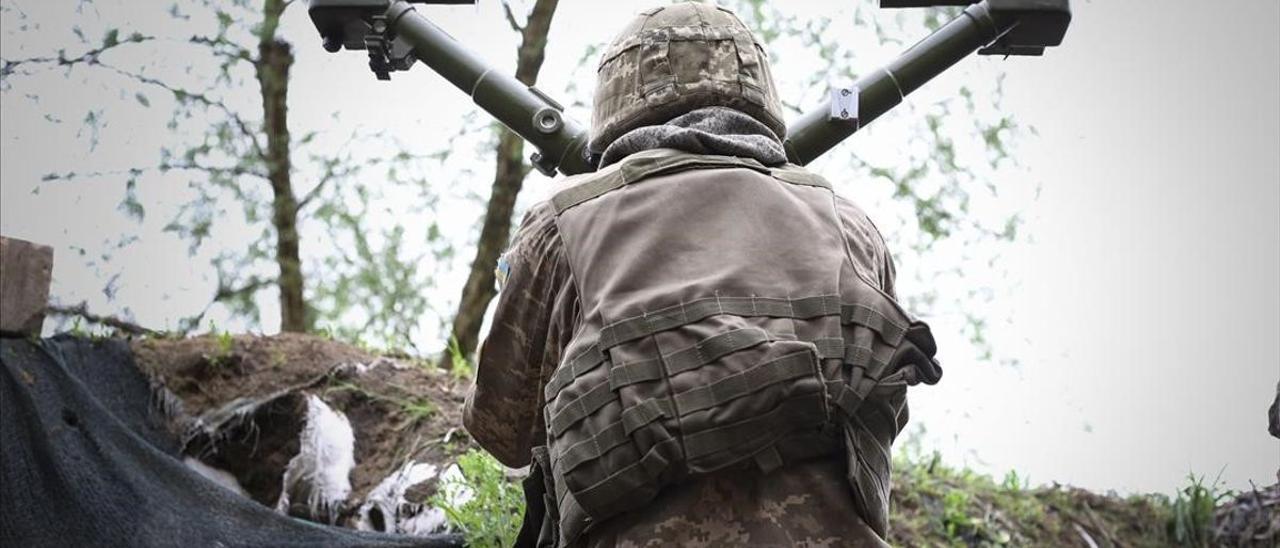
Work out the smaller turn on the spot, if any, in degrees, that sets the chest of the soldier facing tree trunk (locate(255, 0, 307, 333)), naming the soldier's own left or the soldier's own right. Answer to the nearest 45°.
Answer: approximately 45° to the soldier's own left

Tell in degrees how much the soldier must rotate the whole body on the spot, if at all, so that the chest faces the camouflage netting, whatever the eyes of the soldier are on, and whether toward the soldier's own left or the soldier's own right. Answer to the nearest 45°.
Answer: approximately 45° to the soldier's own left

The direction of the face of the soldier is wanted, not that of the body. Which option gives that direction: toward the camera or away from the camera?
away from the camera

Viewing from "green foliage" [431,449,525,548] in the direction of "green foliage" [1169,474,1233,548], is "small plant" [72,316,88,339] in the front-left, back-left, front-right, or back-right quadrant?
back-left

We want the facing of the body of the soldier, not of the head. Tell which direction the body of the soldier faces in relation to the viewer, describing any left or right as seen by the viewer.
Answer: facing away from the viewer

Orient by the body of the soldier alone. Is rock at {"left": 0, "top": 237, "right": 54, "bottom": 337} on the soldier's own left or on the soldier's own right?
on the soldier's own left
